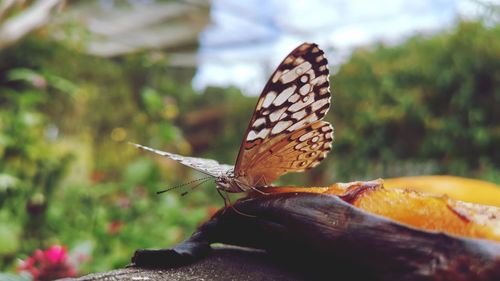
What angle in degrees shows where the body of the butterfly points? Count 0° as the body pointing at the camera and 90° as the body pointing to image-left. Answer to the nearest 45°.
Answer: approximately 45°
